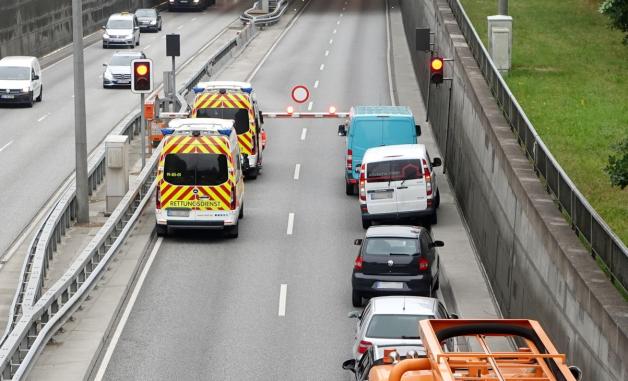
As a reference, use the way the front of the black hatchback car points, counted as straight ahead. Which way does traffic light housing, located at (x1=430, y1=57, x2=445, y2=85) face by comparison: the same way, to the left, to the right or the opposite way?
the opposite way

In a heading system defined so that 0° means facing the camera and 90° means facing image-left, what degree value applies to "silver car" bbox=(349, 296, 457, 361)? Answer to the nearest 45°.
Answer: approximately 180°

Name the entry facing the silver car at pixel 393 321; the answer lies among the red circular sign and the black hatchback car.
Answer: the red circular sign

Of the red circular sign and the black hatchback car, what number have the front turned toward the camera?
1

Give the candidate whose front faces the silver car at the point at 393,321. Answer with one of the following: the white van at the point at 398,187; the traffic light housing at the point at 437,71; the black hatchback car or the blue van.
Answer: the traffic light housing

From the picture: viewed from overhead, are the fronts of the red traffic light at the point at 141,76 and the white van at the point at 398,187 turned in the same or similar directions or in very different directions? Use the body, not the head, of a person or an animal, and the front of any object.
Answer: very different directions

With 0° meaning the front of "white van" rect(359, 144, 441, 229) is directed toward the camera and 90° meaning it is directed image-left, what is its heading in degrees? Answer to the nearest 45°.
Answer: approximately 180°

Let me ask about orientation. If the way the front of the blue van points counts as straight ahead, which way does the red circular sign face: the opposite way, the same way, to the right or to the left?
the opposite way

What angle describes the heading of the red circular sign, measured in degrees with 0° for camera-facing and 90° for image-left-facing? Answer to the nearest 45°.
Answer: approximately 0°

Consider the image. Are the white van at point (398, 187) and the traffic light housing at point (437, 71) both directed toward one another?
yes

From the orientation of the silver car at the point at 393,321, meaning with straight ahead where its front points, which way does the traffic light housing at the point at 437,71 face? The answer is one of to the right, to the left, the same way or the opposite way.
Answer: the opposite way

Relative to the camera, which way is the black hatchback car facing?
away from the camera
